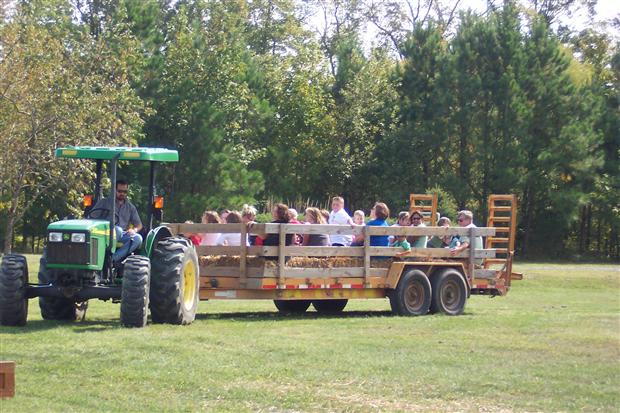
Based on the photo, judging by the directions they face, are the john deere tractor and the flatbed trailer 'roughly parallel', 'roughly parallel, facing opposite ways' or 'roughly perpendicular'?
roughly parallel

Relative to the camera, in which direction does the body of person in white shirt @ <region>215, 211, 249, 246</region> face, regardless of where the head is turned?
away from the camera

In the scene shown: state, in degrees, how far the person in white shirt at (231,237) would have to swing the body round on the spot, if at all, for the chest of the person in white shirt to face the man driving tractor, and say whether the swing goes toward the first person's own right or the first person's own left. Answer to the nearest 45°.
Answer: approximately 135° to the first person's own left

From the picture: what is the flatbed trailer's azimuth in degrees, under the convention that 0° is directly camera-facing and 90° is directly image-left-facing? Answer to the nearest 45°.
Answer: approximately 45°

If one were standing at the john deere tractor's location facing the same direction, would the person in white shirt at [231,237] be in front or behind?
behind

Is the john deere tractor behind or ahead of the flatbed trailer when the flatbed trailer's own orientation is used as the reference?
ahead

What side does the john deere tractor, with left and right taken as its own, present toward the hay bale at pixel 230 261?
back

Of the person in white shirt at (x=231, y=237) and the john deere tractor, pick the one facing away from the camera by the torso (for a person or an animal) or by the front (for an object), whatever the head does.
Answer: the person in white shirt
